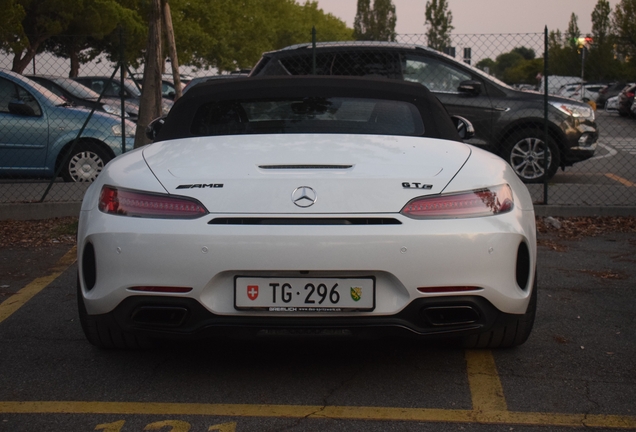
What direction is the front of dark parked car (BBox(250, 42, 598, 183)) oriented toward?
to the viewer's right

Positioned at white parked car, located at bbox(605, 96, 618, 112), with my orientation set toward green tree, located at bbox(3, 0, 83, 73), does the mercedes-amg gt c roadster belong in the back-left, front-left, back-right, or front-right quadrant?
front-left

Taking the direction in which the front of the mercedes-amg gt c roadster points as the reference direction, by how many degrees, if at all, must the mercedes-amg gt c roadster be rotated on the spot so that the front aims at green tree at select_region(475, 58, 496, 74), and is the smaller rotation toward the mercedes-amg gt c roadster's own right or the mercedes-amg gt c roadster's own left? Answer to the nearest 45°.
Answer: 0° — it already faces it

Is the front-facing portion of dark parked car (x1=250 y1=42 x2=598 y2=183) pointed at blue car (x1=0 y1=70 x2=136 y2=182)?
no

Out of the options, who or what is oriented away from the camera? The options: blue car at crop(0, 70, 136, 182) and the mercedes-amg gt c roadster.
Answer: the mercedes-amg gt c roadster

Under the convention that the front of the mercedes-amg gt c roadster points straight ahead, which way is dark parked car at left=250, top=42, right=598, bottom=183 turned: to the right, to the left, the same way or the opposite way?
to the right

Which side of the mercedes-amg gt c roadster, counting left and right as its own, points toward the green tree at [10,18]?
front

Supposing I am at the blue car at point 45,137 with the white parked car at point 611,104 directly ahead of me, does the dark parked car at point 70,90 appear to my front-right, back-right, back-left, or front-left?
front-left

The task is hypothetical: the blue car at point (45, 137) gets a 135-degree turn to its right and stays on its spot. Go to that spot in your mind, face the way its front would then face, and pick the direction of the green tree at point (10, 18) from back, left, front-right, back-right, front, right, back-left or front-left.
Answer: back-right

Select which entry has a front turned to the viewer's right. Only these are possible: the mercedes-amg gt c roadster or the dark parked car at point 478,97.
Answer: the dark parked car

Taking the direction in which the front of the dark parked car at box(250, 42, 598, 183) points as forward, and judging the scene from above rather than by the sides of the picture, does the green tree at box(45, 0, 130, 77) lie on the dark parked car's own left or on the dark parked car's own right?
on the dark parked car's own left

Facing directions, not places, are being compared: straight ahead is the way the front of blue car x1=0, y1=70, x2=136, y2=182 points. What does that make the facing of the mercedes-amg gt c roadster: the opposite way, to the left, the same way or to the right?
to the left

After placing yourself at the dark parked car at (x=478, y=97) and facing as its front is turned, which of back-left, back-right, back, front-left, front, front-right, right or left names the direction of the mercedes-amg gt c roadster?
right

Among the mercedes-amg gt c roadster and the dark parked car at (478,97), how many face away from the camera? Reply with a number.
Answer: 1

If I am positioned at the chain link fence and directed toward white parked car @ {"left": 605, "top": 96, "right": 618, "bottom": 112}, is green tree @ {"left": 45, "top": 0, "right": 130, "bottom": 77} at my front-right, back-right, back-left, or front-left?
front-left

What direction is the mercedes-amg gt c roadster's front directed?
away from the camera

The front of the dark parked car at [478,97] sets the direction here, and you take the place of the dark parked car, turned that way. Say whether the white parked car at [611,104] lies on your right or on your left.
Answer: on your left

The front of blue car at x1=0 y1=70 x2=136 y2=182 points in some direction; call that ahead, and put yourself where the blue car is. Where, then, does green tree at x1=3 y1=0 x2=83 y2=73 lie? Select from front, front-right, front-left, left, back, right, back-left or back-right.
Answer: left

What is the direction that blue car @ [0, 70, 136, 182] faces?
to the viewer's right

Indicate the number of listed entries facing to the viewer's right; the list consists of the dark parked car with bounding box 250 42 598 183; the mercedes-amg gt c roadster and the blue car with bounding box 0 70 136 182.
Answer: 2
